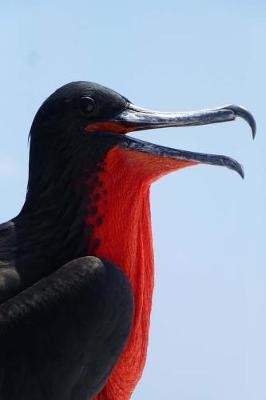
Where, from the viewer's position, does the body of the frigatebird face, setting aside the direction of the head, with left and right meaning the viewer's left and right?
facing to the right of the viewer
